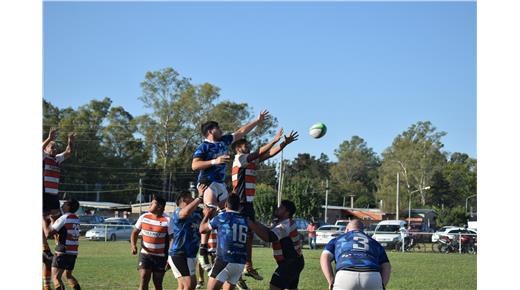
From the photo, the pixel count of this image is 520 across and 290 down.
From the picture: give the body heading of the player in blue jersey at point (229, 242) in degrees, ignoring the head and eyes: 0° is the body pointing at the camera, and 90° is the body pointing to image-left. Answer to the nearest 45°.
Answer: approximately 135°

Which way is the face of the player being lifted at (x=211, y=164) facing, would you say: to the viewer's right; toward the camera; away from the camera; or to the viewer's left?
to the viewer's right

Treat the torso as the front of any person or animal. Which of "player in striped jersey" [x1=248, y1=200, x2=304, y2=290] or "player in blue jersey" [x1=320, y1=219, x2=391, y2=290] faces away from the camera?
the player in blue jersey

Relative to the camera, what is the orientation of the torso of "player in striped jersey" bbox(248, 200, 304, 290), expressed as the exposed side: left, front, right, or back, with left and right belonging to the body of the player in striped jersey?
left

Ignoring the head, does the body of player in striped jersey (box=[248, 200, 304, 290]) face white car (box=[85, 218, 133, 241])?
no

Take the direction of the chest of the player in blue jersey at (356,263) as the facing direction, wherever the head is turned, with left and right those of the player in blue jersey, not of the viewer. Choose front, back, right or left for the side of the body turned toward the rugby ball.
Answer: front

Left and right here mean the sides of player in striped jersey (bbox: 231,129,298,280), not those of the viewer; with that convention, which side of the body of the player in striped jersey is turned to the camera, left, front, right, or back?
right

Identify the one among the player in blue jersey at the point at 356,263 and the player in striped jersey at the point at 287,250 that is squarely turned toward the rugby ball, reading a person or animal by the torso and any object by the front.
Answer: the player in blue jersey

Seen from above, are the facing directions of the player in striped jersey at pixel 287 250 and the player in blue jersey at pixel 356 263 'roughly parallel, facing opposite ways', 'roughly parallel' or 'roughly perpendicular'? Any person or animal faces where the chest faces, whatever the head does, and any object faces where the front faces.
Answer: roughly perpendicular

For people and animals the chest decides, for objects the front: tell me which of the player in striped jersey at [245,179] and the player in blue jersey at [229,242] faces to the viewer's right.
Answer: the player in striped jersey

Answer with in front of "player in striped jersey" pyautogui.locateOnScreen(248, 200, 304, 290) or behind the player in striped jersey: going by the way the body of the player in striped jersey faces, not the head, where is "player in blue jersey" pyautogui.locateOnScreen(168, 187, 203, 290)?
in front

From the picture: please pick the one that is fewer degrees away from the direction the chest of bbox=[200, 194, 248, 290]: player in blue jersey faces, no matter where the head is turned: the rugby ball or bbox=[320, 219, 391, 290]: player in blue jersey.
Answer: the rugby ball

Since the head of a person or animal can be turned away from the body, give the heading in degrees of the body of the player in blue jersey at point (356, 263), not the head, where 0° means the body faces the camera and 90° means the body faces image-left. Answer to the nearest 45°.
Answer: approximately 180°

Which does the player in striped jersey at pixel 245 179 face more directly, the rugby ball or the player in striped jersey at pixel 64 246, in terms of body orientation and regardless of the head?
the rugby ball
